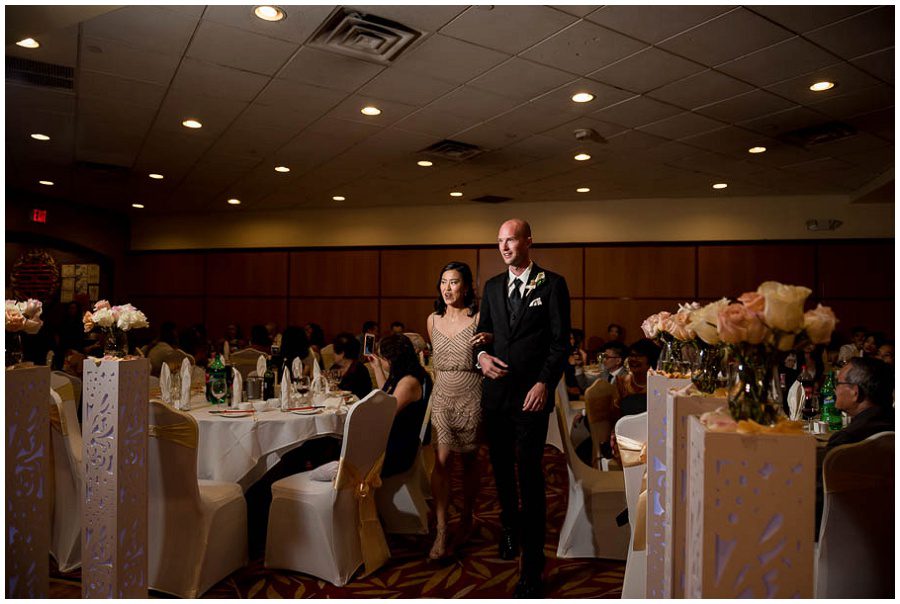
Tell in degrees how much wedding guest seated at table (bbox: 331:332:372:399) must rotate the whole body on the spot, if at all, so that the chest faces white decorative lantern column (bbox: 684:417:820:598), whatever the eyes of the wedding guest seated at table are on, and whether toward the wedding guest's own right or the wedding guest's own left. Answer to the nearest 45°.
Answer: approximately 90° to the wedding guest's own left

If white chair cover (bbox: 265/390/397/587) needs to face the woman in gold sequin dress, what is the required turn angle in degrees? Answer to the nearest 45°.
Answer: approximately 135° to its right

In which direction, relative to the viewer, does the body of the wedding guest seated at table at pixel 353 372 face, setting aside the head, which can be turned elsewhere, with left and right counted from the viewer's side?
facing to the left of the viewer

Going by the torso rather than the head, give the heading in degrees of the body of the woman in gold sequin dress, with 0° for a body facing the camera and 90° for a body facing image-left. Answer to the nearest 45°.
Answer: approximately 0°
